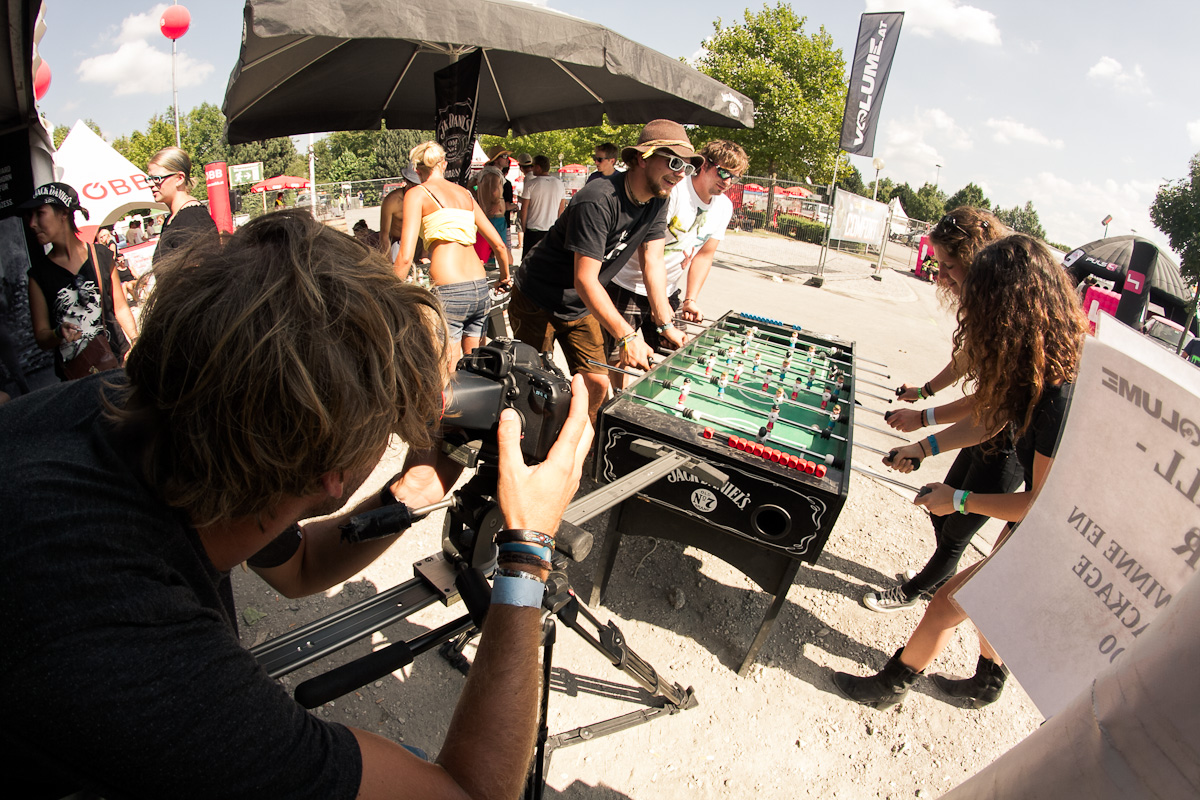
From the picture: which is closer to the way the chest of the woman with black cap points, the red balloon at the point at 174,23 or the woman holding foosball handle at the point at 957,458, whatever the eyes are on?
the woman holding foosball handle

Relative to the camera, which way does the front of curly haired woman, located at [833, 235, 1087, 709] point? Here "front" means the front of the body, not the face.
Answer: to the viewer's left

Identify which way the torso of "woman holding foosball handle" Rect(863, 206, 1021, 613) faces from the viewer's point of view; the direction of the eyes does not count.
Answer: to the viewer's left

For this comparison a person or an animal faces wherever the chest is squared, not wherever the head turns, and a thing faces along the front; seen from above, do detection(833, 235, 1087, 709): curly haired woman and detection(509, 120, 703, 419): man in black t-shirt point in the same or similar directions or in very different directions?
very different directions

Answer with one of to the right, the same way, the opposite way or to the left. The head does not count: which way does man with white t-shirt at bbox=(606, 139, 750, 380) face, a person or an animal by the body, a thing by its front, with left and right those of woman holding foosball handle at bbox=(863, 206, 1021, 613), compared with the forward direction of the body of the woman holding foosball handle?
the opposite way

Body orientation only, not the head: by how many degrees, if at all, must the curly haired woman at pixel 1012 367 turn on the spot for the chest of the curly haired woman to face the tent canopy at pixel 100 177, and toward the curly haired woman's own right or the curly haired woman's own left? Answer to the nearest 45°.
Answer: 0° — they already face it

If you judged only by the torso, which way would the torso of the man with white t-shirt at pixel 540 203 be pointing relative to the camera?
away from the camera

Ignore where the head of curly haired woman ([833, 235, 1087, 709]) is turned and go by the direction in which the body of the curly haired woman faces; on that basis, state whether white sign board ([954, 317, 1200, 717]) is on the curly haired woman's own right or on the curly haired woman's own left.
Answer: on the curly haired woman's own left

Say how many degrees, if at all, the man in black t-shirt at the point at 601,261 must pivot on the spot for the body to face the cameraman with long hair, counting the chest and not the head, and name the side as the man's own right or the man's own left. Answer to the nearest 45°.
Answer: approximately 45° to the man's own right

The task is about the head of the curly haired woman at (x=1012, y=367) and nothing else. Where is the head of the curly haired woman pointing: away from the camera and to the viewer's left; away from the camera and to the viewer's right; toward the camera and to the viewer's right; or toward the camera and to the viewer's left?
away from the camera and to the viewer's left

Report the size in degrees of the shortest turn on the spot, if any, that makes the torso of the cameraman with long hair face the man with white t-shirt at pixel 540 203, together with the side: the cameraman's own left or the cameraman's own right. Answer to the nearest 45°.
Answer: approximately 45° to the cameraman's own left

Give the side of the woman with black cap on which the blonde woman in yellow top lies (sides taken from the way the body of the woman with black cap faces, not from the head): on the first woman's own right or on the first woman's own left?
on the first woman's own left
